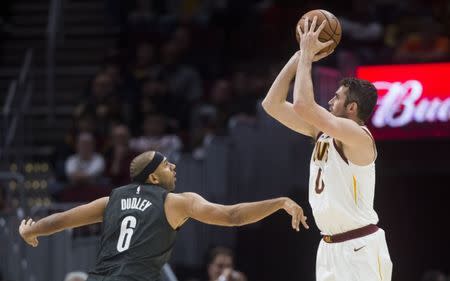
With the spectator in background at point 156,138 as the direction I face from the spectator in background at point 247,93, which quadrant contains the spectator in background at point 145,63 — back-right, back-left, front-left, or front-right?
front-right

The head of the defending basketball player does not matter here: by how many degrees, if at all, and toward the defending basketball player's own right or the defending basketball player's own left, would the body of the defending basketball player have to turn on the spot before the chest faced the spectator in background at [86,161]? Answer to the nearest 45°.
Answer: approximately 45° to the defending basketball player's own left

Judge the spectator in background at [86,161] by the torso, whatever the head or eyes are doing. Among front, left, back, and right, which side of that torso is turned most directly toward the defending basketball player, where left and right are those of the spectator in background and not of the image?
front

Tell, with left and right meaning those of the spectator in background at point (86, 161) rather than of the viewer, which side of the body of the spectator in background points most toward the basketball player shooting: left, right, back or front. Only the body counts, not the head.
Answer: front

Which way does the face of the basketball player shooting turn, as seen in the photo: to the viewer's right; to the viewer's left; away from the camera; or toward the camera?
to the viewer's left

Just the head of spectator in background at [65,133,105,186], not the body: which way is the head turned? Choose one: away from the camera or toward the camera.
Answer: toward the camera

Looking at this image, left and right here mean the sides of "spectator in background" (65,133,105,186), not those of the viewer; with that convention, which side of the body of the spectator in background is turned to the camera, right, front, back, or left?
front

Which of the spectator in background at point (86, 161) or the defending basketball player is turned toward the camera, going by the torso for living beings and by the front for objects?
the spectator in background

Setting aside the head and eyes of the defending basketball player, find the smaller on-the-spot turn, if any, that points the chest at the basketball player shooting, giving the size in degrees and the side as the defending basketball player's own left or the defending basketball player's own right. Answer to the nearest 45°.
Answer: approximately 45° to the defending basketball player's own right

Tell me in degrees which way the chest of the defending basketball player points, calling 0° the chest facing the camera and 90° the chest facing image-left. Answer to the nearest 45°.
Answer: approximately 225°

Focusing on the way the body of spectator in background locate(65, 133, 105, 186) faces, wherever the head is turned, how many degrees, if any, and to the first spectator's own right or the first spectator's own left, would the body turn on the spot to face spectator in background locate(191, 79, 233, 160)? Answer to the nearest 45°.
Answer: approximately 90° to the first spectator's own left
